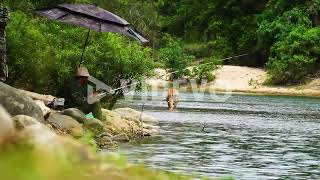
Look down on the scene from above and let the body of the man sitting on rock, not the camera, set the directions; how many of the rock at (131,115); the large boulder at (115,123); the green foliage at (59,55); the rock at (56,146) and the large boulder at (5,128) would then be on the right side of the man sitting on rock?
2

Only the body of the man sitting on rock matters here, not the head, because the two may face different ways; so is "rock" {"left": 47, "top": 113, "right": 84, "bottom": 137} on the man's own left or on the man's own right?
on the man's own right

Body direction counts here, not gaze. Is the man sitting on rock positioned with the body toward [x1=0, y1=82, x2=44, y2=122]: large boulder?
no

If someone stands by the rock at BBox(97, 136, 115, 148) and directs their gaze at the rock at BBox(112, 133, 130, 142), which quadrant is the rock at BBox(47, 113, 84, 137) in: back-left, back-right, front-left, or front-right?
back-left

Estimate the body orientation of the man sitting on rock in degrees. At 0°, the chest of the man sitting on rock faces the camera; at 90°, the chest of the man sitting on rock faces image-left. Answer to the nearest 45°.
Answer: approximately 270°

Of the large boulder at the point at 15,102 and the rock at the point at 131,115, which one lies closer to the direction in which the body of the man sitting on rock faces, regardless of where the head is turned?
the rock

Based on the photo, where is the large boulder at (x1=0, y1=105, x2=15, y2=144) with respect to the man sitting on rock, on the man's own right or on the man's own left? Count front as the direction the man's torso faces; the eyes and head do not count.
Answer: on the man's own right

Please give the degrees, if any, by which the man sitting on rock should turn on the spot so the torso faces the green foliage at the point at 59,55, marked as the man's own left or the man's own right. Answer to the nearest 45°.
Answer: approximately 90° to the man's own left
